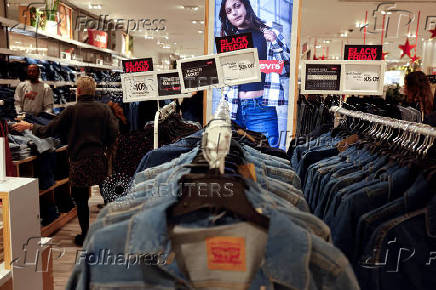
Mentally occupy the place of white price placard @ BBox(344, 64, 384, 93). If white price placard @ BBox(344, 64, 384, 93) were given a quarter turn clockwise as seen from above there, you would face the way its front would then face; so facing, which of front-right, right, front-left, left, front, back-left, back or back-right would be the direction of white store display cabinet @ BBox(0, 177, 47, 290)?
front-left

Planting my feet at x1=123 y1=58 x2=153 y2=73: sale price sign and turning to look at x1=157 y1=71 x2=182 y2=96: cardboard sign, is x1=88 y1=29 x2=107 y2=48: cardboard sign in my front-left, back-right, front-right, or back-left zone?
back-left

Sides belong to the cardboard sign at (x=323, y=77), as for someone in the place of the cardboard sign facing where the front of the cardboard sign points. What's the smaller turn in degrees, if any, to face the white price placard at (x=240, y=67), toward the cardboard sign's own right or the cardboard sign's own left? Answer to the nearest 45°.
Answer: approximately 45° to the cardboard sign's own right

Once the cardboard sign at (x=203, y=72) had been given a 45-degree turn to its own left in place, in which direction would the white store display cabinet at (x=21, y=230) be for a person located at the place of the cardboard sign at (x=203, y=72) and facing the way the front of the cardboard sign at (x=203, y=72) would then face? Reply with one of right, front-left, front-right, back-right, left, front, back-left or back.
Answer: back-right

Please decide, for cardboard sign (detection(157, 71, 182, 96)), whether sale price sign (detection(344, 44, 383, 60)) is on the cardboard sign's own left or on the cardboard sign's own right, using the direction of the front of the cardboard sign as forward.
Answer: on the cardboard sign's own left

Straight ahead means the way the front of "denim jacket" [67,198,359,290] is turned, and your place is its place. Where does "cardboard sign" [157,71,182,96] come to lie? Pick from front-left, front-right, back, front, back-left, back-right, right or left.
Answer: back

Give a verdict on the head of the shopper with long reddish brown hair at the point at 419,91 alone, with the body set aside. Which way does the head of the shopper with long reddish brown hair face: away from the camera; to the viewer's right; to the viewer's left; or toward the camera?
away from the camera

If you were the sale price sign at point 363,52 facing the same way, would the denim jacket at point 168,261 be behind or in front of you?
in front
